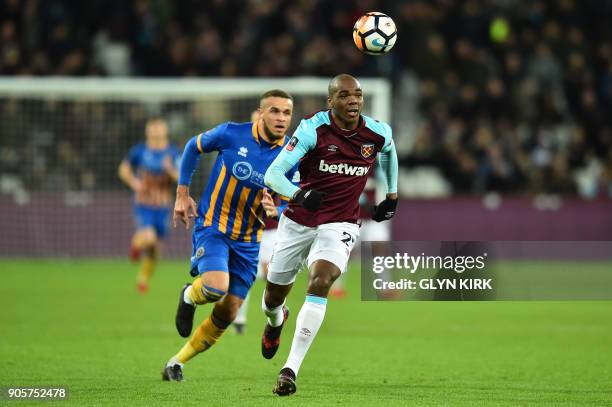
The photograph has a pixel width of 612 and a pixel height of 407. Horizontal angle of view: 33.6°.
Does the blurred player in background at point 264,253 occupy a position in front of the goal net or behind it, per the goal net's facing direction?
in front

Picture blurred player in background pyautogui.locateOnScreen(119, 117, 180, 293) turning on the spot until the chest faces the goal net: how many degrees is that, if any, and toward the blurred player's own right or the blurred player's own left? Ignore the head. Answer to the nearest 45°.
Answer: approximately 180°

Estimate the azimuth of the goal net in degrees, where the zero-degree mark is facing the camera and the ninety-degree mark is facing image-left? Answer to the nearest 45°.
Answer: approximately 0°

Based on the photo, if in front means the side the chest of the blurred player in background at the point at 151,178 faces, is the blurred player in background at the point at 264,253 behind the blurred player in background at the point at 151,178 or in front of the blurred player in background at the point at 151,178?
in front

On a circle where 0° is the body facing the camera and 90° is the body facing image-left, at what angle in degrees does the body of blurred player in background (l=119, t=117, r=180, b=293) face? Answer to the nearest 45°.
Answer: approximately 0°

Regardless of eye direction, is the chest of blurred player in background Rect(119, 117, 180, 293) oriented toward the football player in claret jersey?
yes

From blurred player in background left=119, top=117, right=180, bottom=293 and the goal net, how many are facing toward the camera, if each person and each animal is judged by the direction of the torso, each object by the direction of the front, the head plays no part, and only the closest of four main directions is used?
2

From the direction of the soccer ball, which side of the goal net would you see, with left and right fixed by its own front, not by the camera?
front
